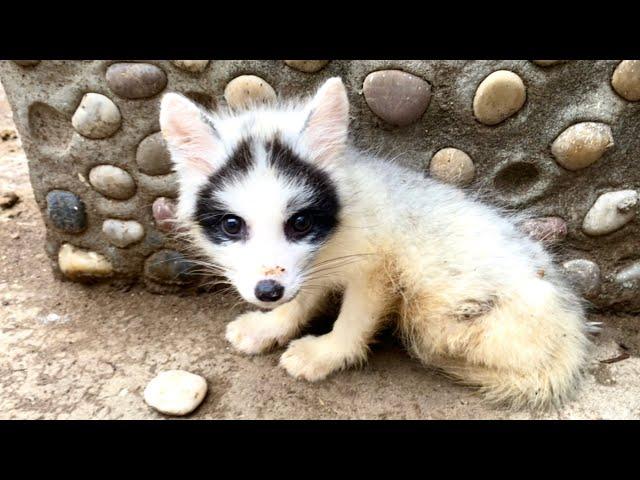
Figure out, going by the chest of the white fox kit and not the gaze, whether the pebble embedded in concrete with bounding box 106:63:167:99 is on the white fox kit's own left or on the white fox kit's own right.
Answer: on the white fox kit's own right

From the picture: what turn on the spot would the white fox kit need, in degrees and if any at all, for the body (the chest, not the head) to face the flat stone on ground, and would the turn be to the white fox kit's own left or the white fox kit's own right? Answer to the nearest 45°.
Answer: approximately 45° to the white fox kit's own right

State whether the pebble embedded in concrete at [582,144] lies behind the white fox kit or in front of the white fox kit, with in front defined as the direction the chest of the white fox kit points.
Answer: behind

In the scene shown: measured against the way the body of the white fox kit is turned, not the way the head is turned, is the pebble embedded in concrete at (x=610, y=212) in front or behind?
behind

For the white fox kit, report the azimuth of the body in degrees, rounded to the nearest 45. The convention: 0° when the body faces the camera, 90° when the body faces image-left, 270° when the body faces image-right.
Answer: approximately 45°

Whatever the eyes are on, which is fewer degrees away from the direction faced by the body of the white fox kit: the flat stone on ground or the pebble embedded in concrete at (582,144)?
the flat stone on ground
